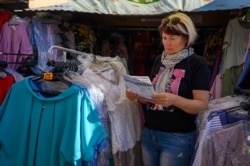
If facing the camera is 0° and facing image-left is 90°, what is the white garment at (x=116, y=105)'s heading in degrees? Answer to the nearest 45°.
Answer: approximately 315°

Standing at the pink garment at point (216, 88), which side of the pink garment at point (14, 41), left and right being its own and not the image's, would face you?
left

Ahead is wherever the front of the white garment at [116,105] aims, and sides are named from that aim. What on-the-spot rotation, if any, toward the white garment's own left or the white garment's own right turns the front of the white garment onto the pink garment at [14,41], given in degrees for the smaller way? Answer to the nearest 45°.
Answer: approximately 180°

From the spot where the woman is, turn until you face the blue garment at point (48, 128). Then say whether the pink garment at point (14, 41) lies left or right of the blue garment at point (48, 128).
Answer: right
